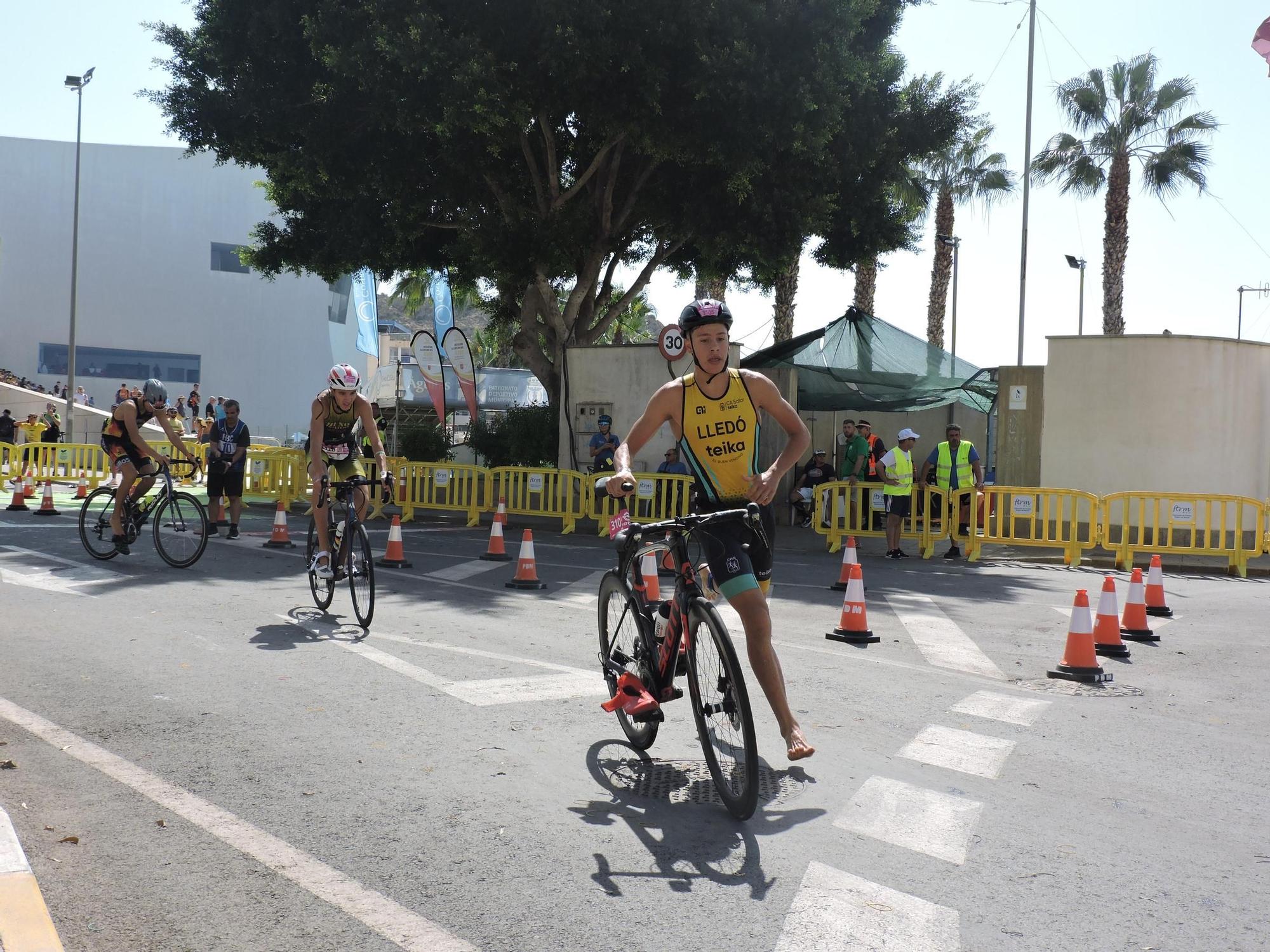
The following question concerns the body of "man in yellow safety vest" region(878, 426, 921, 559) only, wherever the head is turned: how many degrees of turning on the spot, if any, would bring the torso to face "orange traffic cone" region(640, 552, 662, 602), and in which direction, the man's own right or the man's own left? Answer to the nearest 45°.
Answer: approximately 45° to the man's own right

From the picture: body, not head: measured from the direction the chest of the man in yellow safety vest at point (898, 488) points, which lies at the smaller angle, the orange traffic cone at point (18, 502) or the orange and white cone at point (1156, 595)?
the orange and white cone

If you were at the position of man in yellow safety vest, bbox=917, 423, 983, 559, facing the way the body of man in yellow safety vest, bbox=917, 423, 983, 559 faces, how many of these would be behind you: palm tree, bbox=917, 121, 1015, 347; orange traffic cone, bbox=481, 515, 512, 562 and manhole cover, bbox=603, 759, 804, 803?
1

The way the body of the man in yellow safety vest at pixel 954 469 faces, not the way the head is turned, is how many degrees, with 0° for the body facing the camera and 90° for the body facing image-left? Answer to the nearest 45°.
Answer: approximately 0°

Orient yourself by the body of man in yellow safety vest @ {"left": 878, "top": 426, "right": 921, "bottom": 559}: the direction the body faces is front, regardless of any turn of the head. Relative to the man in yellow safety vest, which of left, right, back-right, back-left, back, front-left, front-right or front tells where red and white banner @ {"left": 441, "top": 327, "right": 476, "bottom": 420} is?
back

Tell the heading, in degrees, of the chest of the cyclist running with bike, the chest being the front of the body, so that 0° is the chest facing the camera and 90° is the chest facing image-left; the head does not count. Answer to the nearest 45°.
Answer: approximately 0°

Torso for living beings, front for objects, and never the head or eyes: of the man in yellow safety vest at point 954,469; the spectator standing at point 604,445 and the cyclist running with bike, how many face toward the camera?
3
